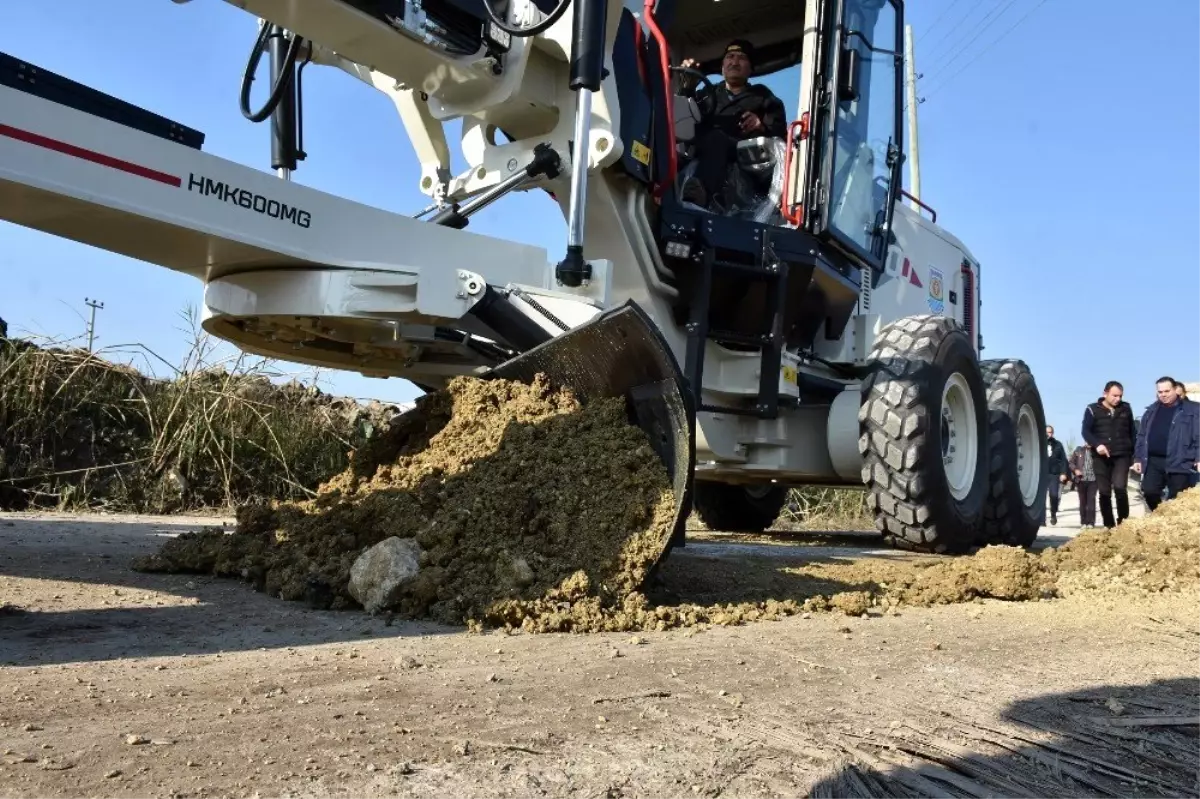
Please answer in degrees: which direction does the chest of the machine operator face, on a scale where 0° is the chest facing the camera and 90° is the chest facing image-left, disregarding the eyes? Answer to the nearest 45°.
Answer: approximately 45°

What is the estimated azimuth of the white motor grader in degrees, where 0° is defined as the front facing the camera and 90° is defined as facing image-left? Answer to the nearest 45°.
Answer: approximately 45°

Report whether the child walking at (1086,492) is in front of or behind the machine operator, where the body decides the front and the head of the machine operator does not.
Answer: behind

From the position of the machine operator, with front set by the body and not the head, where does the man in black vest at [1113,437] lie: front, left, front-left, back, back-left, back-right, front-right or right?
back

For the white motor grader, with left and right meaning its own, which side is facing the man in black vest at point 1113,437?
back

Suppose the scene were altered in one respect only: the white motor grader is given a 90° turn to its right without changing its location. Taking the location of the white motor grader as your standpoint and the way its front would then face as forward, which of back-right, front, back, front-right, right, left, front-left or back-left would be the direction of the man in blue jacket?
right
